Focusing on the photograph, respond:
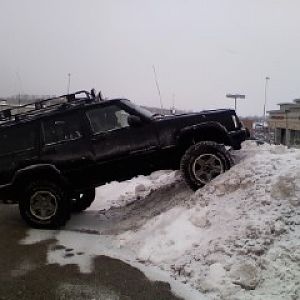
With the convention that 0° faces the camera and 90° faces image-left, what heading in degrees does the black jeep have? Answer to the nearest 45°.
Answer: approximately 270°
